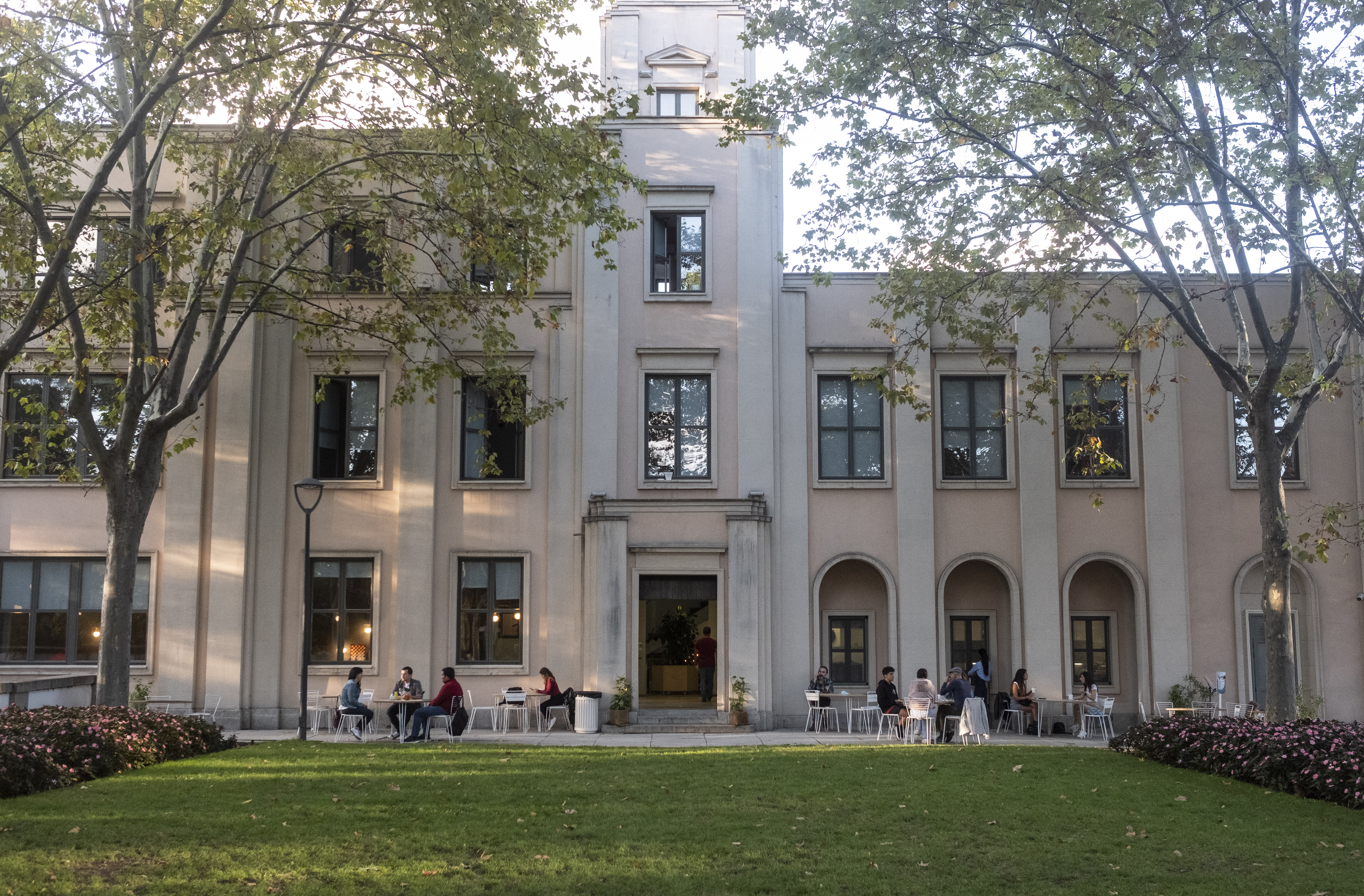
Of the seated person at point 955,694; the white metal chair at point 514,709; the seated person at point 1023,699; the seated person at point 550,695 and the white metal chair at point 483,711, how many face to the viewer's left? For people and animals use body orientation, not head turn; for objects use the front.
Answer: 2

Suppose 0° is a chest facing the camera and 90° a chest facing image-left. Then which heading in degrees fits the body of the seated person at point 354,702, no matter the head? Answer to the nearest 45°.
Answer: approximately 270°

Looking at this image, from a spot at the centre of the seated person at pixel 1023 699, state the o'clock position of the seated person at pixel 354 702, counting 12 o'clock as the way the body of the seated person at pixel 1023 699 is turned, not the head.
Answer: the seated person at pixel 354 702 is roughly at 5 o'clock from the seated person at pixel 1023 699.

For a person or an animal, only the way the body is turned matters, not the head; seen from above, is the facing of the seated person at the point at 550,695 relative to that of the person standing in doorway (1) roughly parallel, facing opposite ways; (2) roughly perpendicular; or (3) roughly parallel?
roughly perpendicular

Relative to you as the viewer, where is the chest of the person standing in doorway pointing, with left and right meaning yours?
facing away from the viewer

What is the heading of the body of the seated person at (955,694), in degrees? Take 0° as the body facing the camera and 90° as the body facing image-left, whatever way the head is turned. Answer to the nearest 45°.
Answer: approximately 90°

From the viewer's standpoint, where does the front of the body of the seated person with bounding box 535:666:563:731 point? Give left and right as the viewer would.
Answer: facing to the left of the viewer

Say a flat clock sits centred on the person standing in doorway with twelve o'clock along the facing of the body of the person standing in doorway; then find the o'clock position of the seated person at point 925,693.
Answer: The seated person is roughly at 5 o'clock from the person standing in doorway.

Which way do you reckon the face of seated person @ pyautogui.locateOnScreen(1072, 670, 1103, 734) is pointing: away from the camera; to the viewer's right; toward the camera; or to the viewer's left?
to the viewer's left

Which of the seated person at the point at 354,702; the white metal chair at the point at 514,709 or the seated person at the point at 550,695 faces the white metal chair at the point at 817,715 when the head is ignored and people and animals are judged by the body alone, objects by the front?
the seated person at the point at 354,702

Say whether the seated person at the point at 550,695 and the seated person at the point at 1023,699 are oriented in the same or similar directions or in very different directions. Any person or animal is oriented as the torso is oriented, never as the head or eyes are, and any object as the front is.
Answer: very different directions

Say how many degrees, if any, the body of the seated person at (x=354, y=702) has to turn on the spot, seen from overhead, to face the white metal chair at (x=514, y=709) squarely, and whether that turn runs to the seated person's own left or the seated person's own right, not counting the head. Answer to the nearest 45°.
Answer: approximately 45° to the seated person's own left

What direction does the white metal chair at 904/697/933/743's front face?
away from the camera

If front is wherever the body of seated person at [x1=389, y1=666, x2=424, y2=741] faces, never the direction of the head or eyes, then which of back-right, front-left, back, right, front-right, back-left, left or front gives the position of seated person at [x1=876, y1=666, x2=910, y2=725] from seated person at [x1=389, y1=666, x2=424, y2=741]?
back-left
